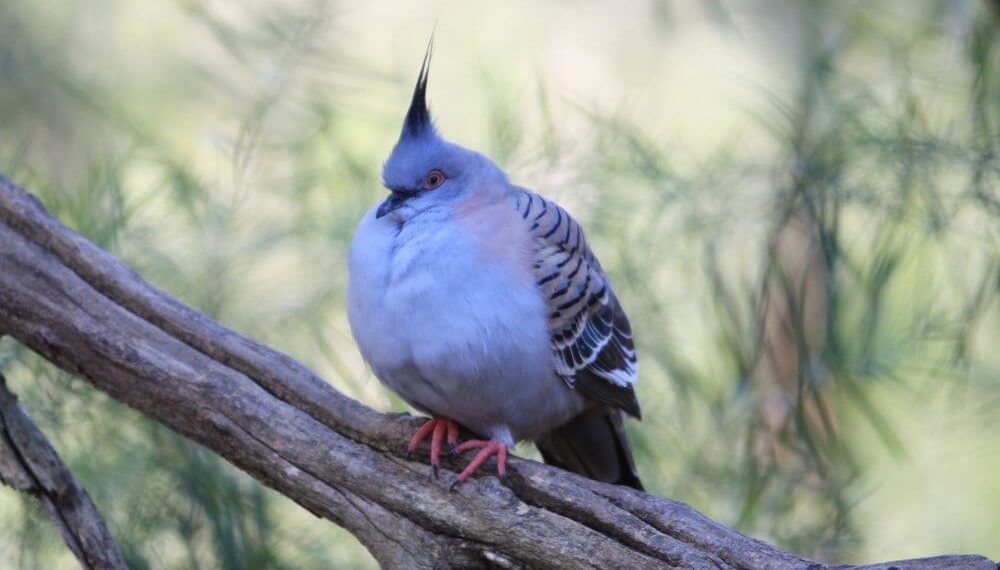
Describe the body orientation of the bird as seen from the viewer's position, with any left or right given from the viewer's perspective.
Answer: facing the viewer and to the left of the viewer

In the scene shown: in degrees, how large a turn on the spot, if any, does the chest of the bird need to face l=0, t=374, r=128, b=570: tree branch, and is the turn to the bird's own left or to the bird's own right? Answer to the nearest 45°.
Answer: approximately 90° to the bird's own right
